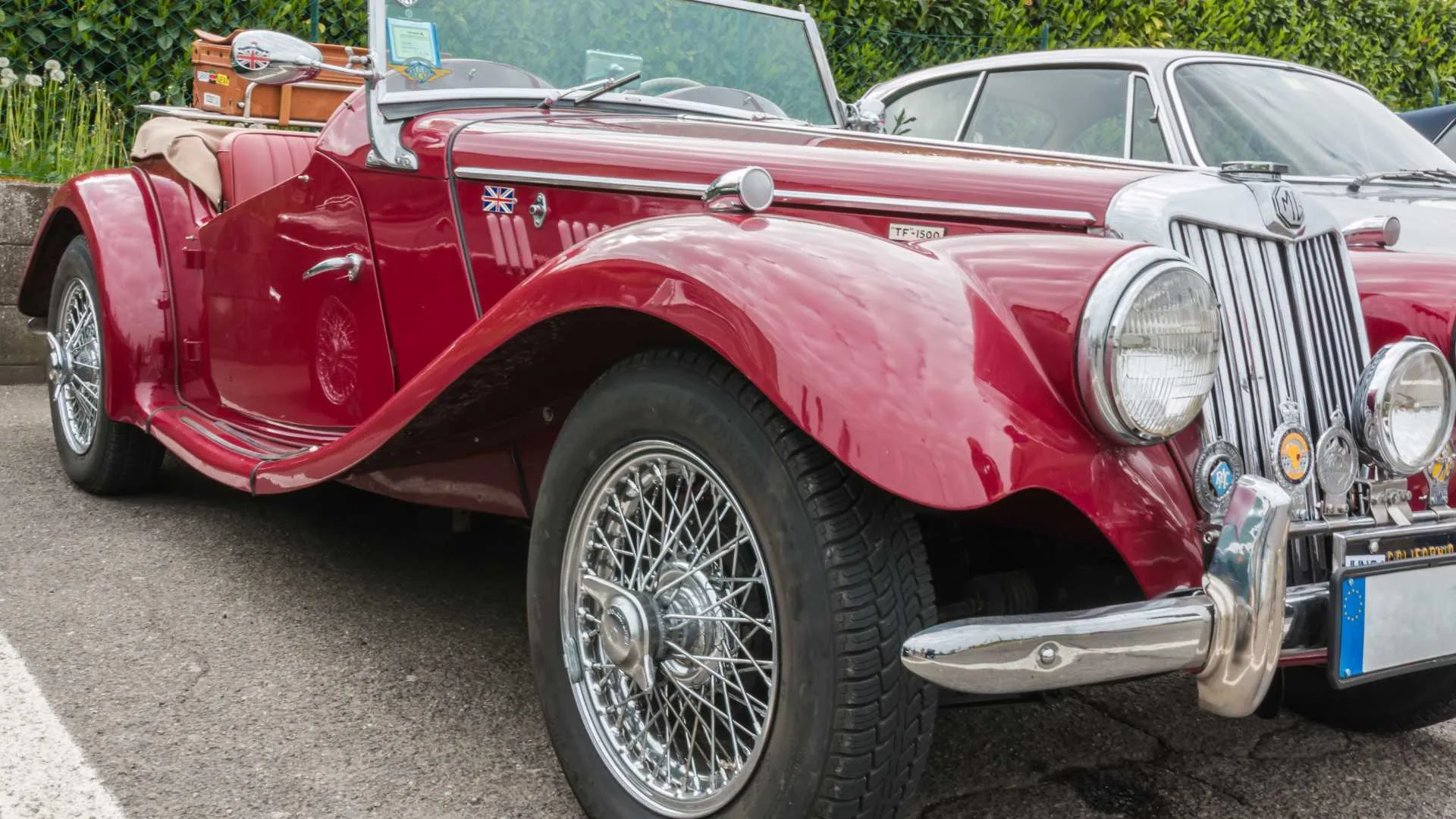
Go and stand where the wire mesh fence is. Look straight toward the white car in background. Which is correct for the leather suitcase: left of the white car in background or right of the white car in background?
right

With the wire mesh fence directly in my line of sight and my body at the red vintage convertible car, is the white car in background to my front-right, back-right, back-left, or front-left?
front-right

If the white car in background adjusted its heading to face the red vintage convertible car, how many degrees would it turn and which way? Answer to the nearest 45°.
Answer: approximately 45° to its right

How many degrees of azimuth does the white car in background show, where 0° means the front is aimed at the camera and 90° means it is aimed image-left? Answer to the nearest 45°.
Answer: approximately 315°

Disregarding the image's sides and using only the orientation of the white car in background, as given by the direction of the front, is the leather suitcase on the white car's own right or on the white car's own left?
on the white car's own right

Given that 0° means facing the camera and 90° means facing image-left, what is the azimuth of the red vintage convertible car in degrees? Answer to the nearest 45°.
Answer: approximately 315°

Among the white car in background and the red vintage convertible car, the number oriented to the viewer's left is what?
0

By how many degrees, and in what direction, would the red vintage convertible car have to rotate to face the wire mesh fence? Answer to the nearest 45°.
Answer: approximately 180°
